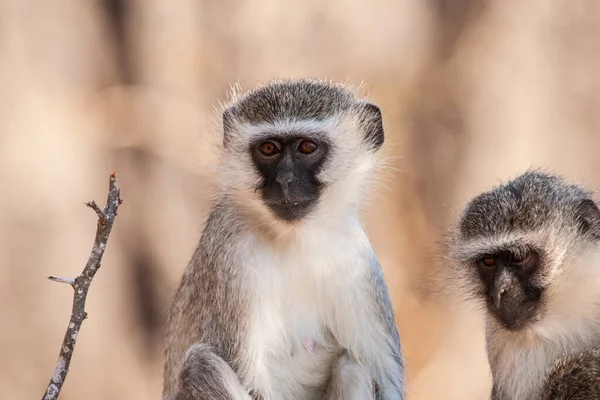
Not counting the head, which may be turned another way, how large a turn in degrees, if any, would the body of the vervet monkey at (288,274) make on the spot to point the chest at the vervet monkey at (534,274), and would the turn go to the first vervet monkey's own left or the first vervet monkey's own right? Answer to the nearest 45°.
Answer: approximately 90° to the first vervet monkey's own left

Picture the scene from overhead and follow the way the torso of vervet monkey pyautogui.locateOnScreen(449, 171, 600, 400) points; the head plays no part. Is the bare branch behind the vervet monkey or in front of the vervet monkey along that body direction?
in front

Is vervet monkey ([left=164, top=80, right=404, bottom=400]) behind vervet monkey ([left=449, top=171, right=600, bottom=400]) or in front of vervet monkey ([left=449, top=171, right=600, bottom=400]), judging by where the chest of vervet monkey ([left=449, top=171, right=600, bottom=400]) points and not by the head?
in front

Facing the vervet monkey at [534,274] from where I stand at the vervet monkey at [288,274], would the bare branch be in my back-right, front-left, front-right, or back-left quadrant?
back-right

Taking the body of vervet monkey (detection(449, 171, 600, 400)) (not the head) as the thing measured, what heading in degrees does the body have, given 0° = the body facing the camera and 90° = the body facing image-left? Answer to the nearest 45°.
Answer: approximately 45°

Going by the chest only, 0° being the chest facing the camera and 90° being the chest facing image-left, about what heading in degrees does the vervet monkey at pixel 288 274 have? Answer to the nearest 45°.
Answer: approximately 0°
